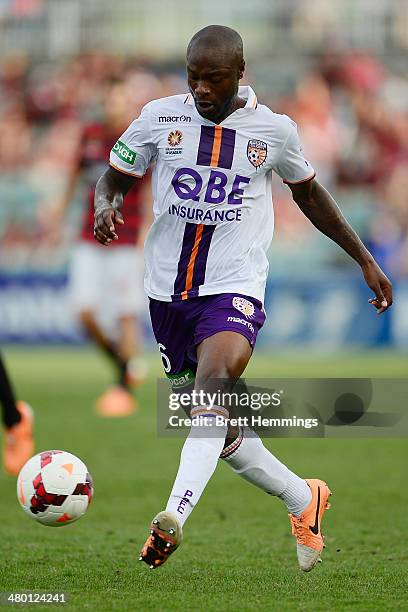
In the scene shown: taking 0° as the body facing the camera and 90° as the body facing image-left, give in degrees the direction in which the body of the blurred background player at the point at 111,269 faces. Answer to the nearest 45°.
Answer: approximately 0°

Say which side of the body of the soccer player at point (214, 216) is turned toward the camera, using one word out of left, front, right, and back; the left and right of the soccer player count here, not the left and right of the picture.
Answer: front

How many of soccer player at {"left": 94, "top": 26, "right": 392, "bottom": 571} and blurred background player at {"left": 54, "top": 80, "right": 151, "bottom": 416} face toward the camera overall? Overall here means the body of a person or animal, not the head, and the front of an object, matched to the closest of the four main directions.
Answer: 2

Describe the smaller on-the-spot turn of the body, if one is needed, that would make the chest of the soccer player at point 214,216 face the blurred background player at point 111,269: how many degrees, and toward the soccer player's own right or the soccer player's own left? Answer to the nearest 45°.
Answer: approximately 180°

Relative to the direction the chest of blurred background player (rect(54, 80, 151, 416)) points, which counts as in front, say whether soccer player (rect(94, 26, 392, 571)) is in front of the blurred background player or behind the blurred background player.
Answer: in front

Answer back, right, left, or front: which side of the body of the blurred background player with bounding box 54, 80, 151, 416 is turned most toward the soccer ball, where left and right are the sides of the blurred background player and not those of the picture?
front
